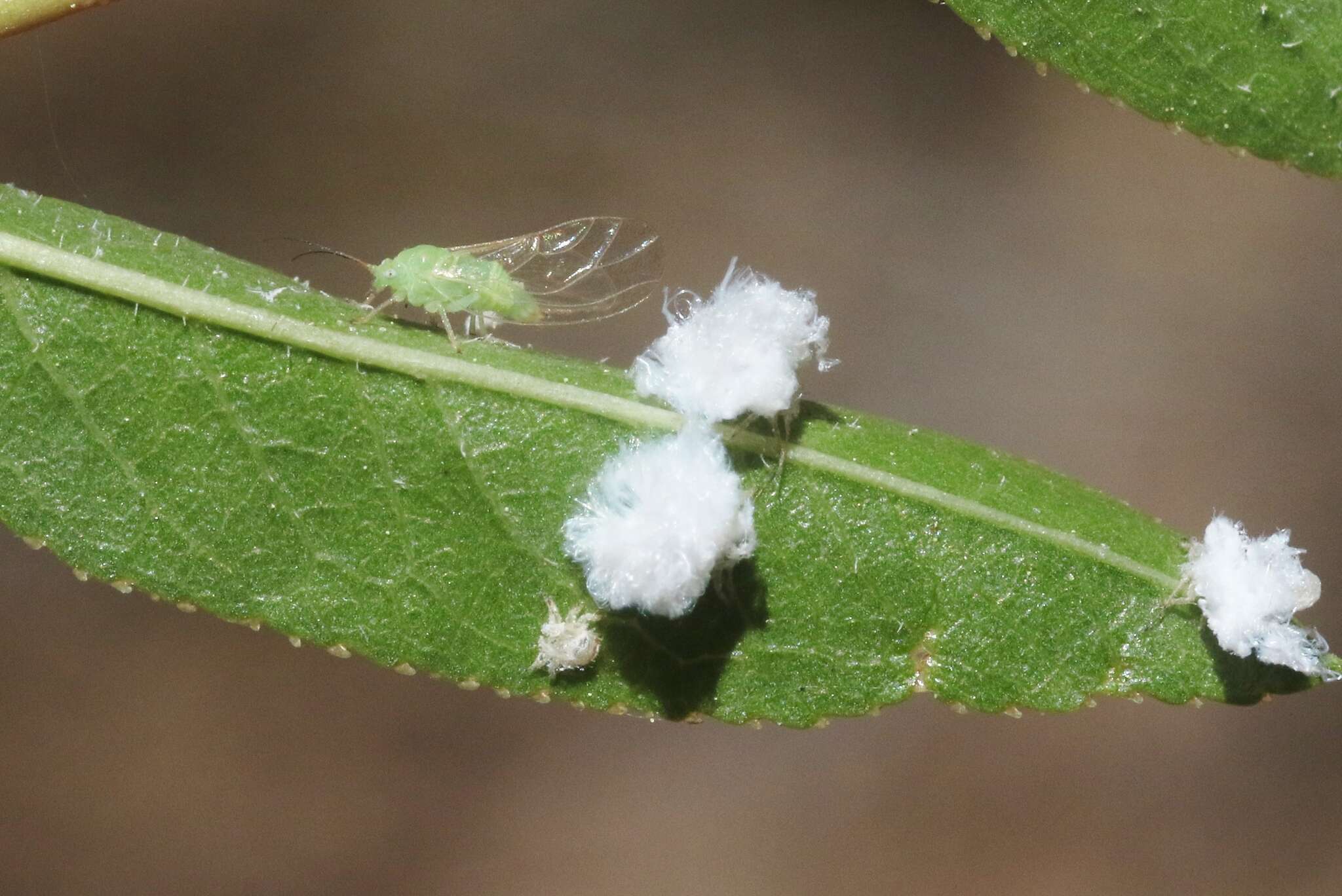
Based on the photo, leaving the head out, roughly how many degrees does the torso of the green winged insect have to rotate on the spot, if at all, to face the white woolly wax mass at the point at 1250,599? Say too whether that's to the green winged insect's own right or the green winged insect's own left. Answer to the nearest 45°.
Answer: approximately 135° to the green winged insect's own left

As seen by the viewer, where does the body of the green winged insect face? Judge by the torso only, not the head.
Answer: to the viewer's left

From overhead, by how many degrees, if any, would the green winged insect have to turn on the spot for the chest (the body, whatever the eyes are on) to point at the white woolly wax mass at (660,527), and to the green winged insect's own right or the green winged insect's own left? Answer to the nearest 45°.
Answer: approximately 90° to the green winged insect's own left

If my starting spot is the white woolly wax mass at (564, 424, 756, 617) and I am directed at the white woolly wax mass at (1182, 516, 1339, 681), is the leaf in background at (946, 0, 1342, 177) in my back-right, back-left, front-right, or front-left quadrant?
front-left
